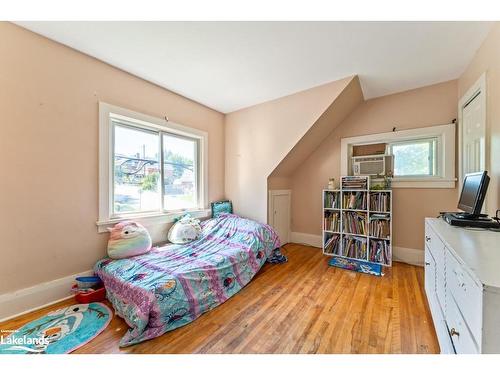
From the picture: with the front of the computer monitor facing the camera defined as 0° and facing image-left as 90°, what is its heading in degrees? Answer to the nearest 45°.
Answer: approximately 45°

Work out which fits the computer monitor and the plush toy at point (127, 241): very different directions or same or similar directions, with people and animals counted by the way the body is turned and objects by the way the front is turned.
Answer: very different directions

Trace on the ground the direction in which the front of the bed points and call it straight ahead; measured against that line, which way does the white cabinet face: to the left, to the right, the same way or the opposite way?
to the right

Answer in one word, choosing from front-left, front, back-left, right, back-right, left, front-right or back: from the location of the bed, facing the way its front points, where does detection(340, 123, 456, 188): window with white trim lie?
back-left

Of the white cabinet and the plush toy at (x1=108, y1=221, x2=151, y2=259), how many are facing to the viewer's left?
1

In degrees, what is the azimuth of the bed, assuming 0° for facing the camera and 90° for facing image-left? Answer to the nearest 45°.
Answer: approximately 45°

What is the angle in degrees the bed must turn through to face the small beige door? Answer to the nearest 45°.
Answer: approximately 180°

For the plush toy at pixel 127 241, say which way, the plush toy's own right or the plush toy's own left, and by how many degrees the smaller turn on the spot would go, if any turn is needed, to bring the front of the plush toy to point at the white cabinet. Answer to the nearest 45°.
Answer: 0° — it already faces it

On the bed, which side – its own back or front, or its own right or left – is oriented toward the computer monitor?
left

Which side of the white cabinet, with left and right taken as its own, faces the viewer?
left

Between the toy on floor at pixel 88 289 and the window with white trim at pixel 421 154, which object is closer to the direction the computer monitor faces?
the toy on floor
